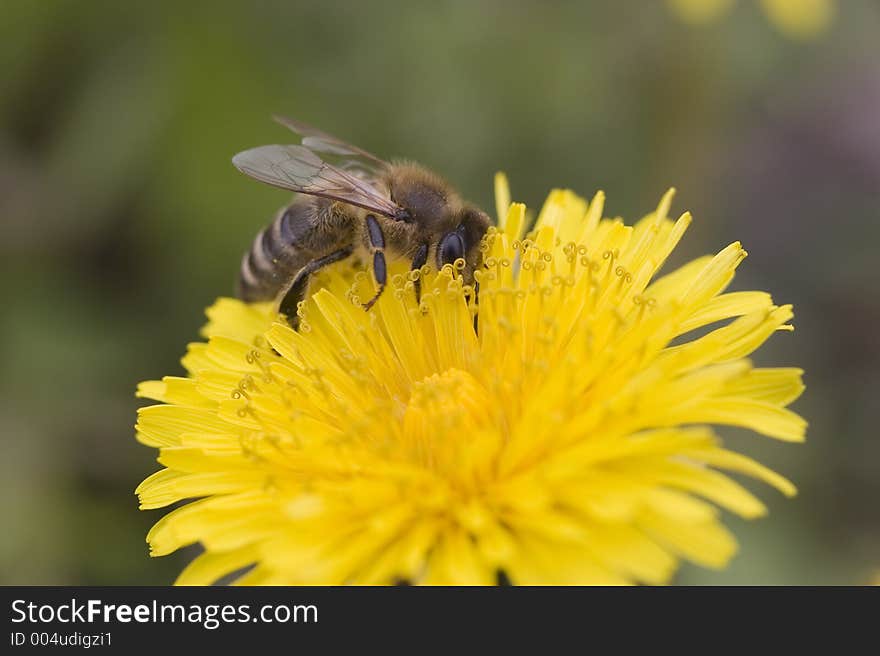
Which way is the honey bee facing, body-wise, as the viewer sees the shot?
to the viewer's right
